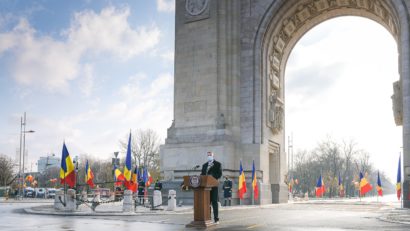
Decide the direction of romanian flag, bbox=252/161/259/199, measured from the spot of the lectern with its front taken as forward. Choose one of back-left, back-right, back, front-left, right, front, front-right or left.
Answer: back-right

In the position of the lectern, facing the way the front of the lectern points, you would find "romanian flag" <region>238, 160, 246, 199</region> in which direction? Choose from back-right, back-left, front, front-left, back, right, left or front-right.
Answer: back-right

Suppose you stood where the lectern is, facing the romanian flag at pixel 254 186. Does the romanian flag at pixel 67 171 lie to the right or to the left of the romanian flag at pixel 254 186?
left

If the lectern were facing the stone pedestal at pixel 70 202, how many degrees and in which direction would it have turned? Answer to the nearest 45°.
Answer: approximately 90° to its right

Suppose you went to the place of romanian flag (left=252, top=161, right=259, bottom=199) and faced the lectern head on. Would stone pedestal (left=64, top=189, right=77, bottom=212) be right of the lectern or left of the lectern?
right
